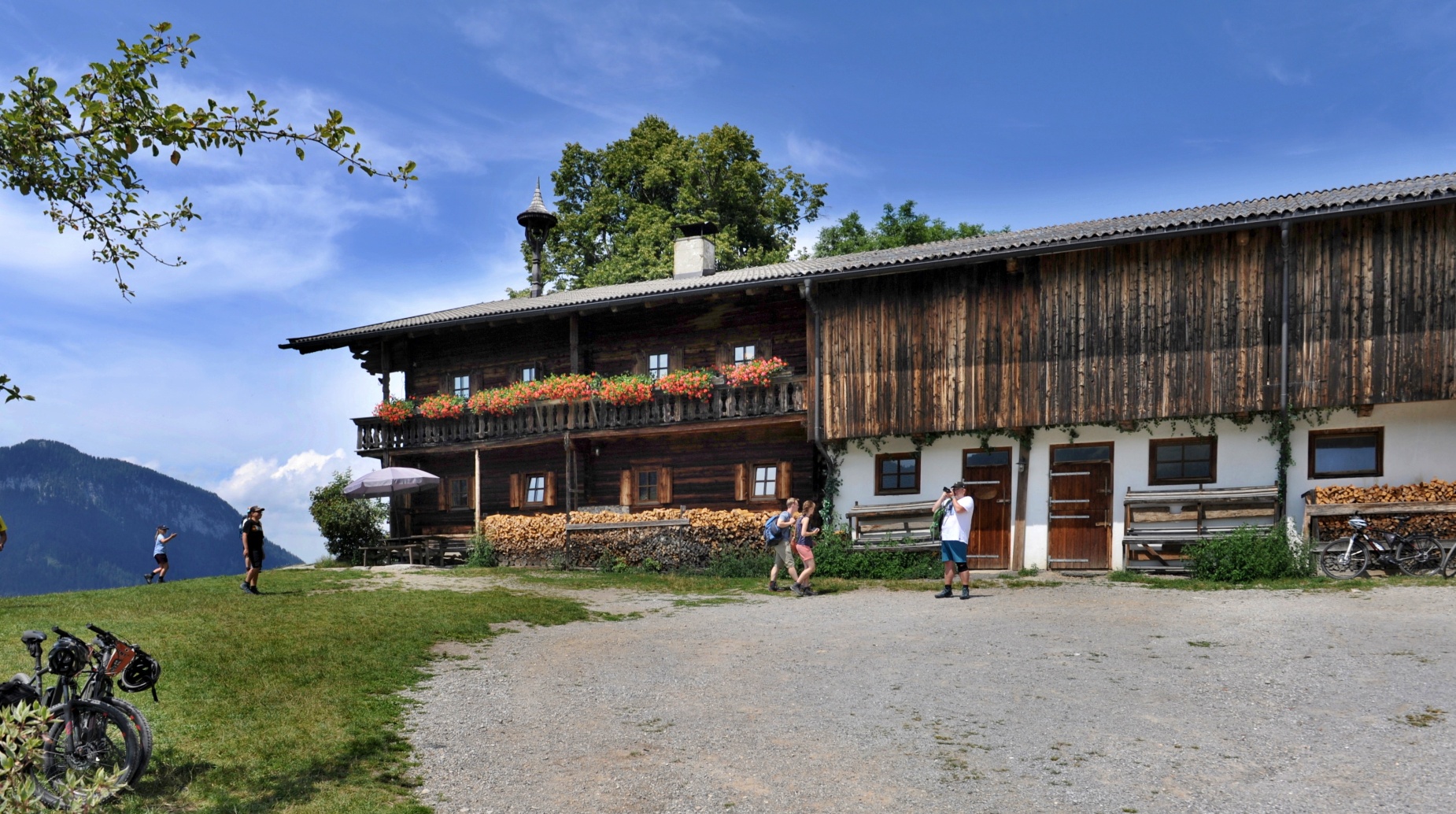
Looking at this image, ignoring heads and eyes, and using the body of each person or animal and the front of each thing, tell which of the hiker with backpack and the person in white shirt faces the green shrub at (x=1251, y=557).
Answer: the hiker with backpack

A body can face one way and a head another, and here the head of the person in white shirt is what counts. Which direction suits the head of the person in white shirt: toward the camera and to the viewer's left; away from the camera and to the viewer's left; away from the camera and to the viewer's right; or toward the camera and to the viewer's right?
toward the camera and to the viewer's left

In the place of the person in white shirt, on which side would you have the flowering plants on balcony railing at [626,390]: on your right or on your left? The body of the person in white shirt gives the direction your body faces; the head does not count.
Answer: on your right

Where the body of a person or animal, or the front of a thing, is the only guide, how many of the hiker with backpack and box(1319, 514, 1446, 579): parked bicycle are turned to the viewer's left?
1

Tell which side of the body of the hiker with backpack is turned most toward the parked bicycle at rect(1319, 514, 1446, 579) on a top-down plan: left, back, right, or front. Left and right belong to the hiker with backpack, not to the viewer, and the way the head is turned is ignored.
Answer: front

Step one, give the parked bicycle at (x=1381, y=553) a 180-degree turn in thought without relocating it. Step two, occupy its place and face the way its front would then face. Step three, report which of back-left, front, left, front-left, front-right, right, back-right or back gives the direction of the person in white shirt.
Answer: back-right

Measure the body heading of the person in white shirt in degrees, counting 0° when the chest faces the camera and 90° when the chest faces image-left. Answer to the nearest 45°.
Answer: approximately 45°

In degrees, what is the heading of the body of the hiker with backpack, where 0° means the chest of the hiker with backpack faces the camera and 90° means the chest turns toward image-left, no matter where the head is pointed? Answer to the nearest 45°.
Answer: approximately 270°

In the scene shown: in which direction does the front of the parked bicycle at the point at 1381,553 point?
to the viewer's left
